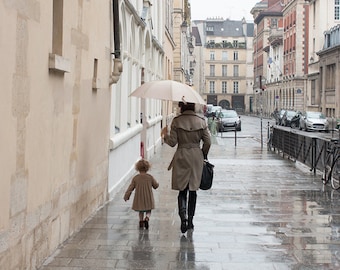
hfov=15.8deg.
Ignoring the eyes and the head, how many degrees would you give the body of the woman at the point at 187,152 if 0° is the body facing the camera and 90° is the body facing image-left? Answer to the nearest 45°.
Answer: approximately 180°

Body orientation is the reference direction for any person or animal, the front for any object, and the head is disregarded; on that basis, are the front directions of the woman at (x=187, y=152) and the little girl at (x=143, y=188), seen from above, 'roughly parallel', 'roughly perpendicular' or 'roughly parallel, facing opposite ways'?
roughly parallel

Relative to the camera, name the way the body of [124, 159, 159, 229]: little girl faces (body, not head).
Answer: away from the camera

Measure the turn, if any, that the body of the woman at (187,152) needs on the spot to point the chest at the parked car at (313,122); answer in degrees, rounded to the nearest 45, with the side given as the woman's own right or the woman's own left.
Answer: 0° — they already face it

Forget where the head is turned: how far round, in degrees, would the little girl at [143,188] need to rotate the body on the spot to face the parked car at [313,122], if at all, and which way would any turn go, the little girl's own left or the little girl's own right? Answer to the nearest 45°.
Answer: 0° — they already face it

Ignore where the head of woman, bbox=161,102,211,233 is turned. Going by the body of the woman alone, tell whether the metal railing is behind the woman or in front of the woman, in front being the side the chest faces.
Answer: in front

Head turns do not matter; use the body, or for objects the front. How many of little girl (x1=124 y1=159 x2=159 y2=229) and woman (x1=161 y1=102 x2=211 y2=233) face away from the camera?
2

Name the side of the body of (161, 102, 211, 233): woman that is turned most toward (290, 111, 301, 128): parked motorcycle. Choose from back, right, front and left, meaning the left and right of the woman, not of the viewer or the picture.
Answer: front
